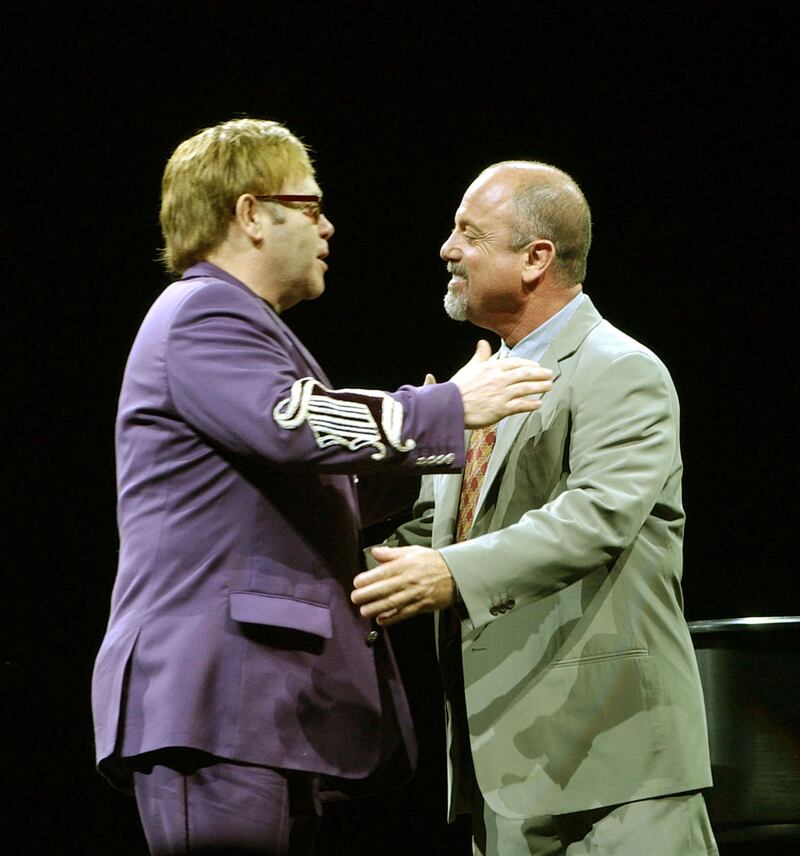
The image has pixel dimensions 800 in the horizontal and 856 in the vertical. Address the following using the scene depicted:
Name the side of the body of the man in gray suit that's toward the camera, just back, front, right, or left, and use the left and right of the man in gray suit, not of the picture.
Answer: left

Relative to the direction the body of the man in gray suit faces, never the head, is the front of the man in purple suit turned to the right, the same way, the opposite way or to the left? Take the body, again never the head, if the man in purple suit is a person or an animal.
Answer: the opposite way

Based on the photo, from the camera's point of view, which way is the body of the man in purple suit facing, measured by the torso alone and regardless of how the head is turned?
to the viewer's right

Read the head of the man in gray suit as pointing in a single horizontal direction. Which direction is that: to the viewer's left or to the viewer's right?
to the viewer's left

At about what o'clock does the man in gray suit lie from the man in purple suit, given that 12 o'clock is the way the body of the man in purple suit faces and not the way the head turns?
The man in gray suit is roughly at 11 o'clock from the man in purple suit.

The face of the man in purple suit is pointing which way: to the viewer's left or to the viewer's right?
to the viewer's right

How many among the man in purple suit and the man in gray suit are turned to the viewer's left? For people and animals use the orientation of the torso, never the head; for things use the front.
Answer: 1
